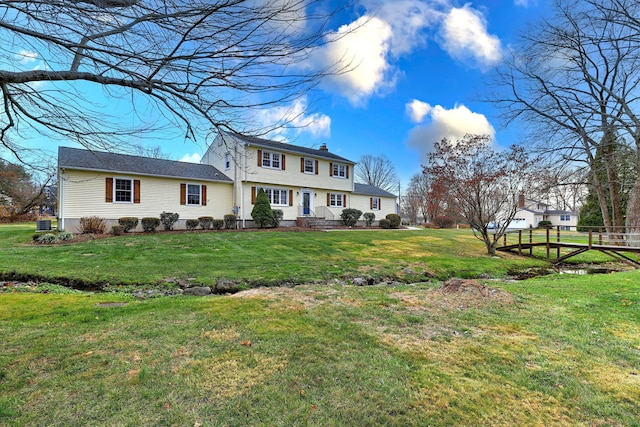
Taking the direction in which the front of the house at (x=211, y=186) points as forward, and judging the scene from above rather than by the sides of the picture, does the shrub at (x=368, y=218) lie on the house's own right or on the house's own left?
on the house's own left

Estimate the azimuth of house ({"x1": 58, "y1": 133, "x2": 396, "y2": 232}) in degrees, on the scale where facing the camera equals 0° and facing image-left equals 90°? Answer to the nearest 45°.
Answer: approximately 315°

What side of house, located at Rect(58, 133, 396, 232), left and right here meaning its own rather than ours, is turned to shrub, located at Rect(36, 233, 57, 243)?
right

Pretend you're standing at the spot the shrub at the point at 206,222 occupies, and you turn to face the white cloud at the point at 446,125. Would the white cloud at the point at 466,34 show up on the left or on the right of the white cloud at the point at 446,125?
right

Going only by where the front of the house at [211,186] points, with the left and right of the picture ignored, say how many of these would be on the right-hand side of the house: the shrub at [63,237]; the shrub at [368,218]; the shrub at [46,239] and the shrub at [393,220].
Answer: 2

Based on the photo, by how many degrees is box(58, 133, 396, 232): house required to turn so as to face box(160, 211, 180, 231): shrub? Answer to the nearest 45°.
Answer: approximately 90° to its right
